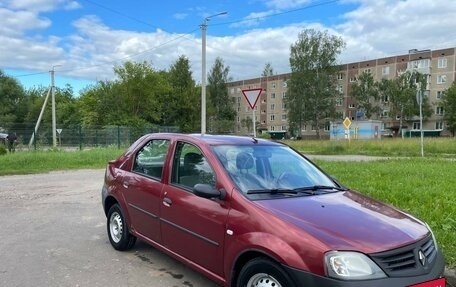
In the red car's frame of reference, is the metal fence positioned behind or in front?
behind

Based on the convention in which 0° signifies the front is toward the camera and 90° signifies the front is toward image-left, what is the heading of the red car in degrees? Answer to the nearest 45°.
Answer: approximately 315°

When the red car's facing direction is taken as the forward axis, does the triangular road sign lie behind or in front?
behind
